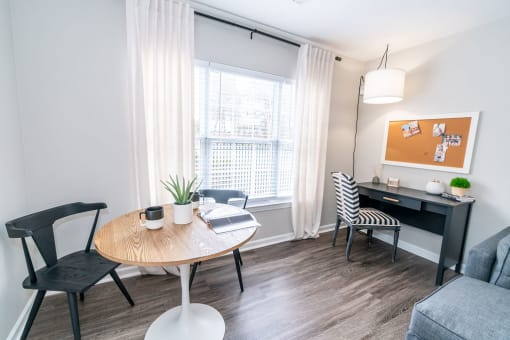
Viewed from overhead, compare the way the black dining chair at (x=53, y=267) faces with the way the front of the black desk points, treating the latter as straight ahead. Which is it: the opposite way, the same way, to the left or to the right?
the opposite way

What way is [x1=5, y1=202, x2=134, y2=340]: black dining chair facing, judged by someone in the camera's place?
facing the viewer and to the right of the viewer

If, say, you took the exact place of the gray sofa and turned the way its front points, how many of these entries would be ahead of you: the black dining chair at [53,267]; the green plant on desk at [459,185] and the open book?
2

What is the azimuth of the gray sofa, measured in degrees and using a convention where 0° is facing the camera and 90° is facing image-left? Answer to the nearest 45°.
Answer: approximately 45°

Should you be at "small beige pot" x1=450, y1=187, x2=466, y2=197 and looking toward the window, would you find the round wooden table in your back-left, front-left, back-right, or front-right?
front-left

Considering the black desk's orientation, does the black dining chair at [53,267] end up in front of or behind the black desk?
in front

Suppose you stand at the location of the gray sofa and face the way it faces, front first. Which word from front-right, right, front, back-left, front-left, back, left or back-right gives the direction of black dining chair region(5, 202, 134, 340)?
front

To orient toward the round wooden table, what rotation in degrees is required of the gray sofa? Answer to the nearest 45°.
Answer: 0° — it already faces it

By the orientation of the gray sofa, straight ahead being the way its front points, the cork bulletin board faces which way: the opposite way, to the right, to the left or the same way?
the same way

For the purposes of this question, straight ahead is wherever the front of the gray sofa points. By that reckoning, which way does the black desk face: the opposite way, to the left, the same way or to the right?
the same way

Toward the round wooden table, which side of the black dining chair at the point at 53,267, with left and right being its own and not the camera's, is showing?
front

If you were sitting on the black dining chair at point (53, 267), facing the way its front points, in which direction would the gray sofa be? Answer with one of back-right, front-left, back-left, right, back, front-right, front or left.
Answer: front

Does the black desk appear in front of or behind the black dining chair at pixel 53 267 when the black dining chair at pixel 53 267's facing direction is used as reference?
in front

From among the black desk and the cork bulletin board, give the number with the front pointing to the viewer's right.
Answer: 0

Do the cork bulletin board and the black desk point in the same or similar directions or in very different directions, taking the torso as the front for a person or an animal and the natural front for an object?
same or similar directions

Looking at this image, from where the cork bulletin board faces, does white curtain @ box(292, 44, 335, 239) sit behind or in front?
in front
